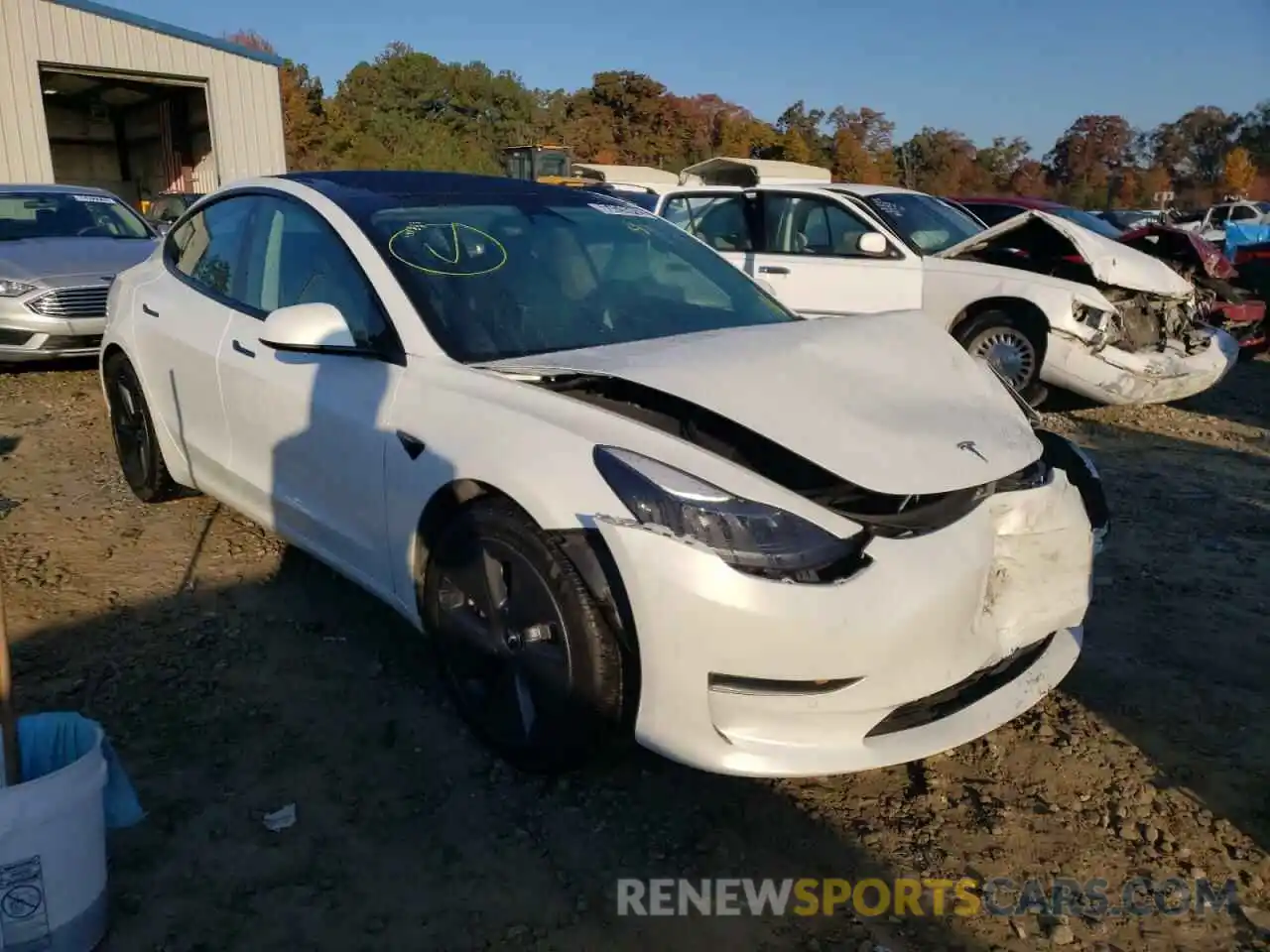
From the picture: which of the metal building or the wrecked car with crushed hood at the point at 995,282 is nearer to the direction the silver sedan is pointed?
the wrecked car with crushed hood

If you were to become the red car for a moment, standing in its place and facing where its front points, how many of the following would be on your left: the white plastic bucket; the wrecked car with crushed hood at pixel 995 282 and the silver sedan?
0

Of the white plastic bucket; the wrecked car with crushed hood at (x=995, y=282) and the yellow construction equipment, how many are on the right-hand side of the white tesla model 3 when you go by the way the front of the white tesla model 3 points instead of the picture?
1

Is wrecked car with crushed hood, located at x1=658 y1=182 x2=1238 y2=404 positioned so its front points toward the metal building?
no

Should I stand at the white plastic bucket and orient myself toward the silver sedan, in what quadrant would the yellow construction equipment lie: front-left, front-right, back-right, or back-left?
front-right

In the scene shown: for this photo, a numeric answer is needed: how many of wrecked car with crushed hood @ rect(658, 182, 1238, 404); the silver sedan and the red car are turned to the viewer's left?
0

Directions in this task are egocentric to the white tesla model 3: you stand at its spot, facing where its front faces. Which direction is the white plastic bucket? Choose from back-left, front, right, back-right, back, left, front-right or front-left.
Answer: right

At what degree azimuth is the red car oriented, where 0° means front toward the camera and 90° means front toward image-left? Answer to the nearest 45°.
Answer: approximately 315°

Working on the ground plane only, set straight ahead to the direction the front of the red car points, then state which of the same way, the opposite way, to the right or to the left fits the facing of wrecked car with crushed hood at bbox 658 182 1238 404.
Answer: the same way

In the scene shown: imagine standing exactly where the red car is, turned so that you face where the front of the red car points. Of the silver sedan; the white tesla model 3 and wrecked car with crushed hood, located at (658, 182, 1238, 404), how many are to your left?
0

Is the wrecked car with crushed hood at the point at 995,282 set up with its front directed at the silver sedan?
no

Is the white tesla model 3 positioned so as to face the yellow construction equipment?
no

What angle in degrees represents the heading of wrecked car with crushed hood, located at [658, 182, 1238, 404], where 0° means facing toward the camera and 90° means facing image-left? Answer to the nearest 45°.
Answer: approximately 315°

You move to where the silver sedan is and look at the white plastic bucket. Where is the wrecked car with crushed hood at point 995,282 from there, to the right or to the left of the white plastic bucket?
left

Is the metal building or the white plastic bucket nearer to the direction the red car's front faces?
the white plastic bucket

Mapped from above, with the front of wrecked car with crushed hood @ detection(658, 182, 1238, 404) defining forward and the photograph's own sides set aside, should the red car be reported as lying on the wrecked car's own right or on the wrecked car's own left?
on the wrecked car's own left

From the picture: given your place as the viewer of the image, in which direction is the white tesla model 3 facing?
facing the viewer and to the right of the viewer

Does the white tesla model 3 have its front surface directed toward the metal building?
no

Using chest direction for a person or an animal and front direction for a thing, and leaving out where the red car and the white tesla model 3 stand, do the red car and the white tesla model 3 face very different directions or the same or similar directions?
same or similar directions
